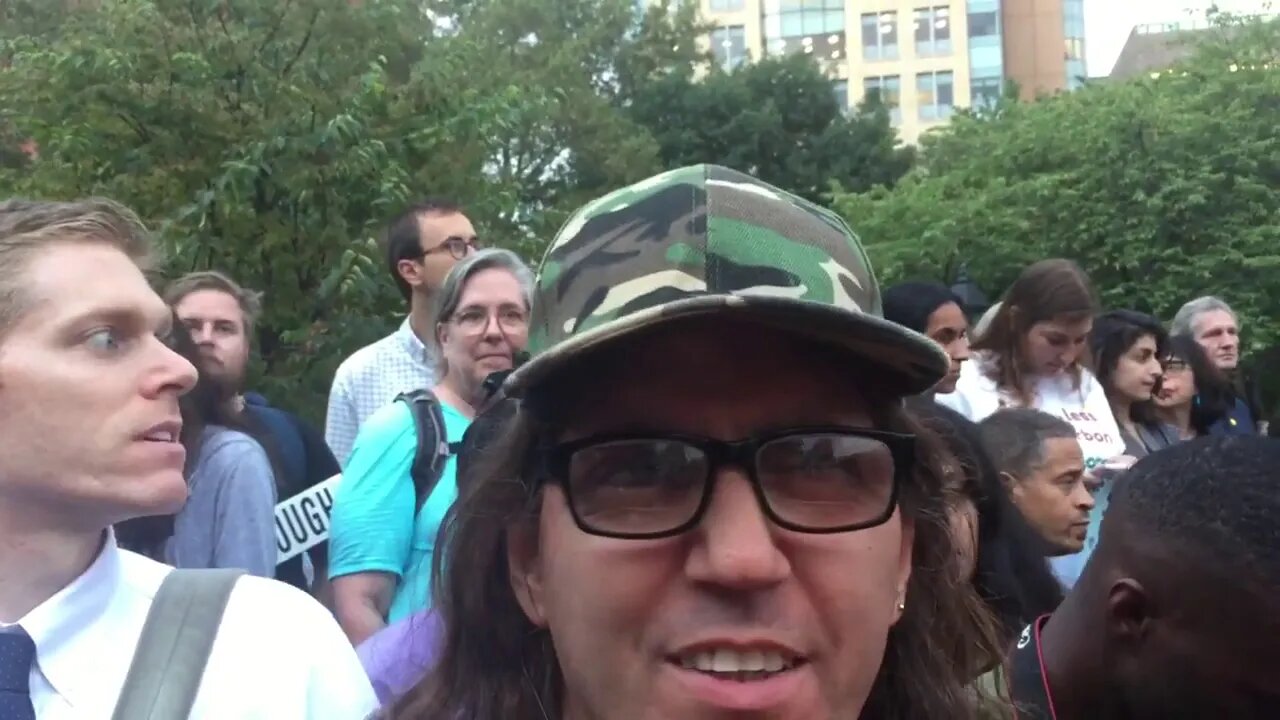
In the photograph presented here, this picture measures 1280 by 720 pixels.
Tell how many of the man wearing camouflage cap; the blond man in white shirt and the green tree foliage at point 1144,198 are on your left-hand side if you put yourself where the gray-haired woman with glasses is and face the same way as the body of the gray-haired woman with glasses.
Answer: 1

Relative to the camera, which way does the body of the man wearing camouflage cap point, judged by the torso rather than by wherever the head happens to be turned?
toward the camera

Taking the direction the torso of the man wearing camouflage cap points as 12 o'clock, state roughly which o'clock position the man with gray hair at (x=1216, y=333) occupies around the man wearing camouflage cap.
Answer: The man with gray hair is roughly at 7 o'clock from the man wearing camouflage cap.

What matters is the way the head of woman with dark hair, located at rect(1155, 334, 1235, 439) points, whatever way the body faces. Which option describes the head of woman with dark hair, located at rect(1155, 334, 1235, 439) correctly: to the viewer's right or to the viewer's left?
to the viewer's left

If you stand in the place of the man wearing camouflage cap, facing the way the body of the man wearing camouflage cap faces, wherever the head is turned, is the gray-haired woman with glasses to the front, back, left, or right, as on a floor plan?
back

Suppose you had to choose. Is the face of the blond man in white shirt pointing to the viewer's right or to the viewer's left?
to the viewer's right

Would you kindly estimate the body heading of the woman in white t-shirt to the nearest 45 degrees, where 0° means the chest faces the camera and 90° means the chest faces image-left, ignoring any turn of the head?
approximately 315°

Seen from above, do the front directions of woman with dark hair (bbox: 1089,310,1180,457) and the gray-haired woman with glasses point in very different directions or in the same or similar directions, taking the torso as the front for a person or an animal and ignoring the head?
same or similar directions

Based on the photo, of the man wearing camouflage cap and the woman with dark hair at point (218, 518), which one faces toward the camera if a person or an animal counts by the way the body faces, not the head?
the man wearing camouflage cap

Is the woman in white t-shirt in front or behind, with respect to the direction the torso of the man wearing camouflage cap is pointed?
behind
